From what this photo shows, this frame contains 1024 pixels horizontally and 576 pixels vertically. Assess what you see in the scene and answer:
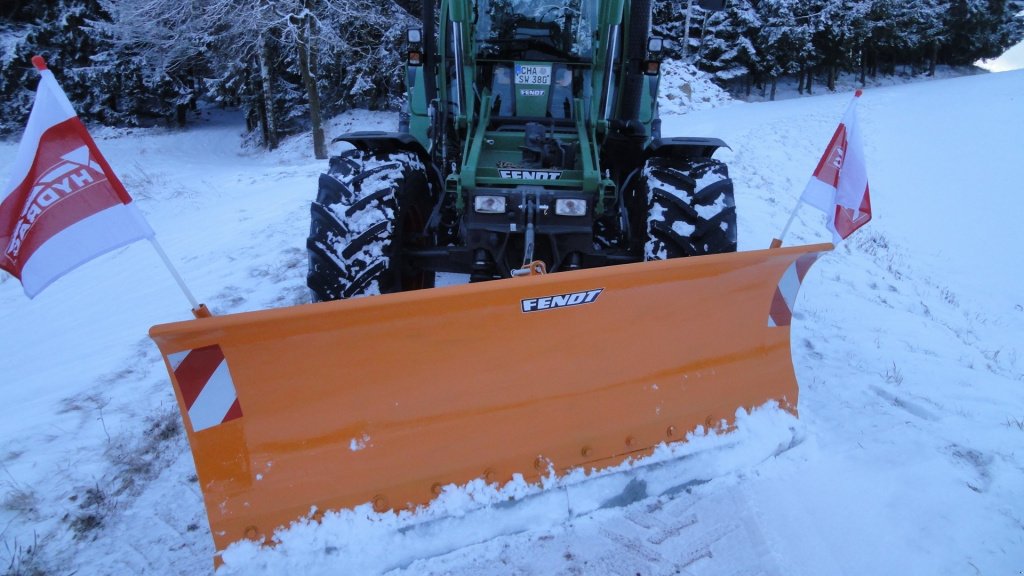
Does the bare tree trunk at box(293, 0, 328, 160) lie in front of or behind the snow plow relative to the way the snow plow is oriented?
behind

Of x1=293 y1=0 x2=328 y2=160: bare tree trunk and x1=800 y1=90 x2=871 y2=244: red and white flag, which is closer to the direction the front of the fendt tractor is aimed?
the red and white flag

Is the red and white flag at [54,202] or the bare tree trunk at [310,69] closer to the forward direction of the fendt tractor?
the red and white flag

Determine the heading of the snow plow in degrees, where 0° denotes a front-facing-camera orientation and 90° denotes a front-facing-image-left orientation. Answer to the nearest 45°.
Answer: approximately 0°

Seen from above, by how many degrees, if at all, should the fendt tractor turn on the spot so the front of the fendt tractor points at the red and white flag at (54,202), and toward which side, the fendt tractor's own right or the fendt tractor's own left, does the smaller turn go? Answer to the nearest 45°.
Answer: approximately 45° to the fendt tractor's own right
